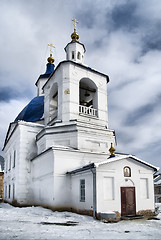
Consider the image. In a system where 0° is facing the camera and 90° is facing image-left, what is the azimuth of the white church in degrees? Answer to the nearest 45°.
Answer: approximately 315°
